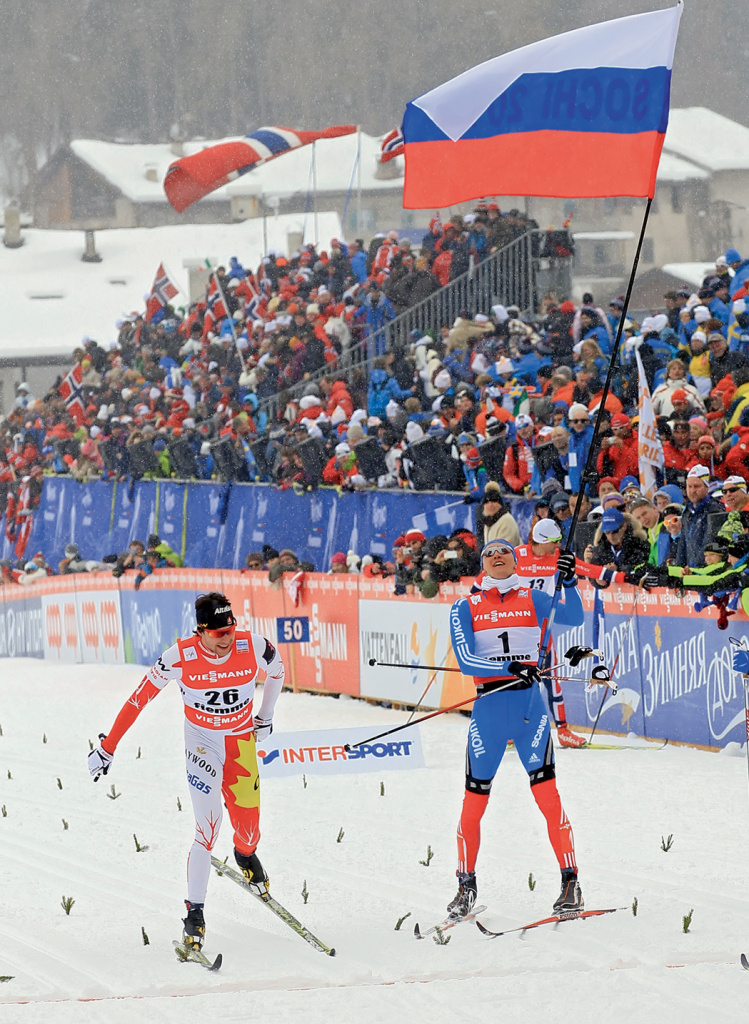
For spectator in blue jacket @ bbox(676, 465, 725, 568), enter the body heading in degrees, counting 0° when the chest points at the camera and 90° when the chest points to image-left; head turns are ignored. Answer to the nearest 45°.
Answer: approximately 45°

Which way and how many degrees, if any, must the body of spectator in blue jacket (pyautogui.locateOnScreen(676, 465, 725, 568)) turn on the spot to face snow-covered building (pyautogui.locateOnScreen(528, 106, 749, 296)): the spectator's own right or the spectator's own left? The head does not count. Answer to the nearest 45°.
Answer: approximately 135° to the spectator's own right

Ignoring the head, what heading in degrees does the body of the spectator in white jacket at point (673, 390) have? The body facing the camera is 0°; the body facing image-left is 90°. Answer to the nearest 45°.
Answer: approximately 0°

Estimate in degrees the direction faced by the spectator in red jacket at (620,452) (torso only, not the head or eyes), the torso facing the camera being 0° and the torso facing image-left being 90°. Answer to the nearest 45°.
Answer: approximately 45°

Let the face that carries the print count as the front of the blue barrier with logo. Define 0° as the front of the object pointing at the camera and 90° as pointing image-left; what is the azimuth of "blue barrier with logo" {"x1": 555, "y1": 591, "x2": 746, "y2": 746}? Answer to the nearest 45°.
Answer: approximately 45°

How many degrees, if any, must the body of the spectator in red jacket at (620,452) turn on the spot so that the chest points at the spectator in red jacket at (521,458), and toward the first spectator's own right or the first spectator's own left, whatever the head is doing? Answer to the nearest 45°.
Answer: approximately 90° to the first spectator's own right

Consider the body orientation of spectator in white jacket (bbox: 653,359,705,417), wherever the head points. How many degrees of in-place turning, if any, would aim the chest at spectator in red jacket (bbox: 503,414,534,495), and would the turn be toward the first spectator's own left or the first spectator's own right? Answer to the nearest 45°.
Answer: approximately 45° to the first spectator's own right

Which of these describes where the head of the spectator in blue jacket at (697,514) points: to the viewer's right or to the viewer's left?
to the viewer's left

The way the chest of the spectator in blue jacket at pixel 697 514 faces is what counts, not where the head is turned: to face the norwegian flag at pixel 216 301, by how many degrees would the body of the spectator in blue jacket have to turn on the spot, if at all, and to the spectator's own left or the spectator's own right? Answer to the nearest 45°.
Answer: approximately 90° to the spectator's own right

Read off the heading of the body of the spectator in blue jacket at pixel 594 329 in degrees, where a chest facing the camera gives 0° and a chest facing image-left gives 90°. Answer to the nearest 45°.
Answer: approximately 45°
